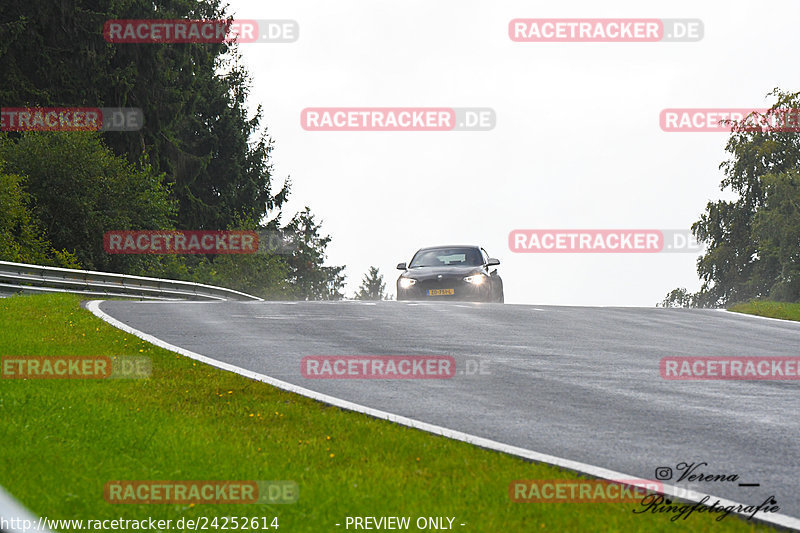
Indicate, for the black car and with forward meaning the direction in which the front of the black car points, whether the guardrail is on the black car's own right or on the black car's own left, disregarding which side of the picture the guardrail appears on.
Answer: on the black car's own right

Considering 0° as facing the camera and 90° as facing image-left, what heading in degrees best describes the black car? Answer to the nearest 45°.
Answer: approximately 0°
